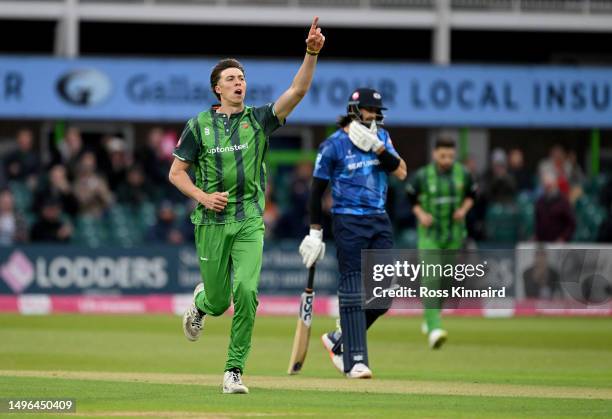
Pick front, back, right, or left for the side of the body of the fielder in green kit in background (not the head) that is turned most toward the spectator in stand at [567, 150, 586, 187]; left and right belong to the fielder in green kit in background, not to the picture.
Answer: back

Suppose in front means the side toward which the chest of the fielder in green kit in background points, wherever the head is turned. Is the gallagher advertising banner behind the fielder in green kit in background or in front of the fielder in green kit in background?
behind

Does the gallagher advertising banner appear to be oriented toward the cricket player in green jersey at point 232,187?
yes

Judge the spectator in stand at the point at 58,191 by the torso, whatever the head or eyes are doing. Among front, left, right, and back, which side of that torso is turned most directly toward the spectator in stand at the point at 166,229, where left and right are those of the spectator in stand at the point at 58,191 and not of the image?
left

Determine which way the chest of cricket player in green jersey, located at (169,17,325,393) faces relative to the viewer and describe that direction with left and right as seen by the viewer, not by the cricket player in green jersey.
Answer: facing the viewer

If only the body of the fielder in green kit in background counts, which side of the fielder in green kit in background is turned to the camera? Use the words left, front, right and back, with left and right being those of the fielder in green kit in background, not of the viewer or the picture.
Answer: front

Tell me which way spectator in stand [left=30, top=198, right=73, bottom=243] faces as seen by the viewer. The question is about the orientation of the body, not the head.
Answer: toward the camera

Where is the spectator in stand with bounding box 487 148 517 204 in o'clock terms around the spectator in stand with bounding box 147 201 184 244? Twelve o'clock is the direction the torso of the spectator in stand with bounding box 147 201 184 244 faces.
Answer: the spectator in stand with bounding box 487 148 517 204 is roughly at 9 o'clock from the spectator in stand with bounding box 147 201 184 244.
